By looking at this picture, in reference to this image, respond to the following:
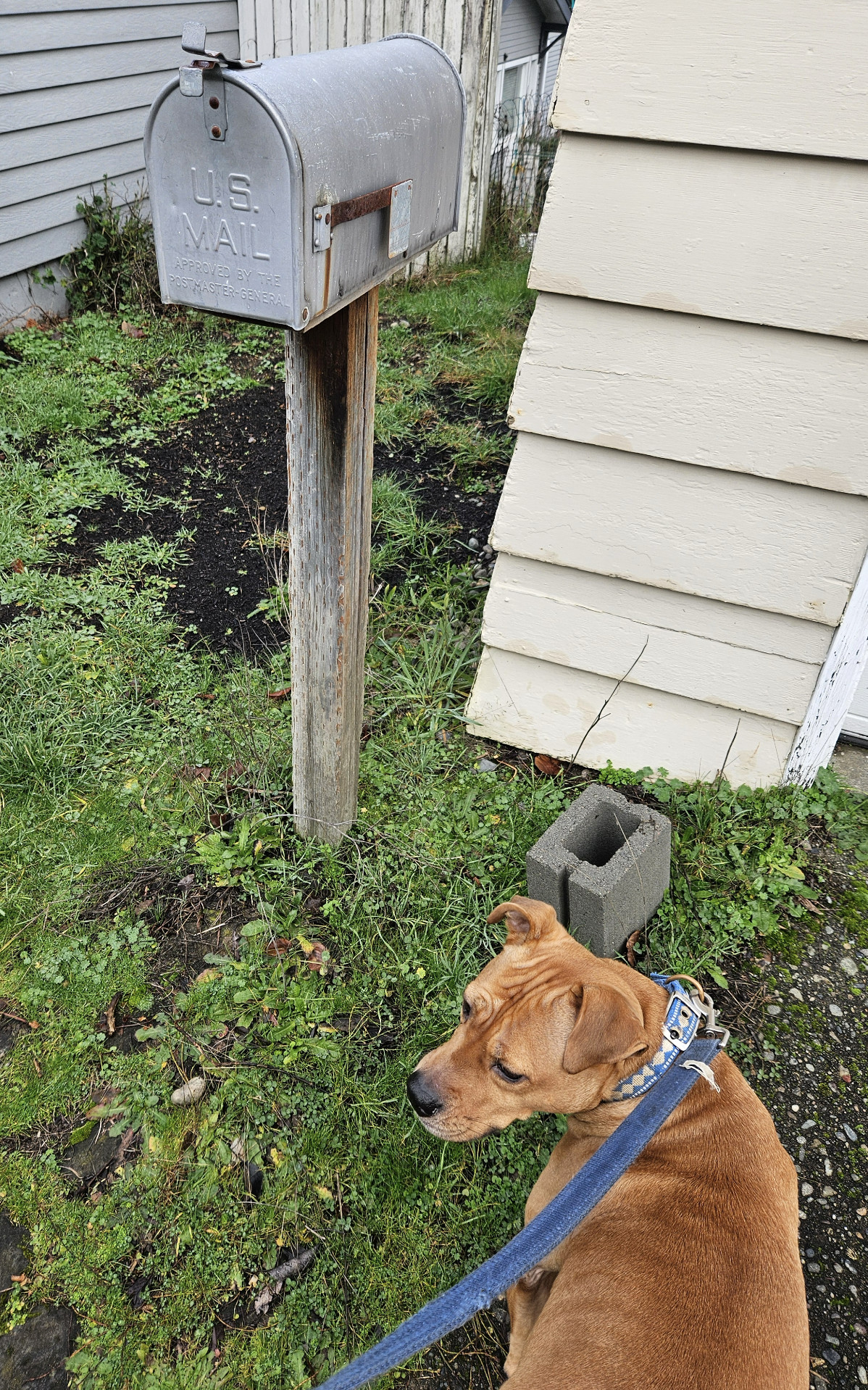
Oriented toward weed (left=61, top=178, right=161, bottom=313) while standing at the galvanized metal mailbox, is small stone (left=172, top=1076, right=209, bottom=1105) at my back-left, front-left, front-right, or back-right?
back-left

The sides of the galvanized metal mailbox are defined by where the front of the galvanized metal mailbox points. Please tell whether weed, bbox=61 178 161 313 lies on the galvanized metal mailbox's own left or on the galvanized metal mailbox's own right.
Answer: on the galvanized metal mailbox's own right

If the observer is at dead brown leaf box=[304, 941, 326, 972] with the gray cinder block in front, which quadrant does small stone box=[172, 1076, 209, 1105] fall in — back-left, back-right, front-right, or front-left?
back-right

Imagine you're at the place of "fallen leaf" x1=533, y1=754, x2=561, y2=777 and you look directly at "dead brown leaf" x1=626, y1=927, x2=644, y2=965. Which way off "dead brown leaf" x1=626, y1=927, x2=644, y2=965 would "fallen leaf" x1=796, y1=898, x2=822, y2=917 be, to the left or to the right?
left

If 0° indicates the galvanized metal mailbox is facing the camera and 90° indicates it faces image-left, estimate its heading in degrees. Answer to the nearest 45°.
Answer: approximately 45°

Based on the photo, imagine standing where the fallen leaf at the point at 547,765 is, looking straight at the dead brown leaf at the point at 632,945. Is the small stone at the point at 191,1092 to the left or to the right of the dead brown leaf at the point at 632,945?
right
